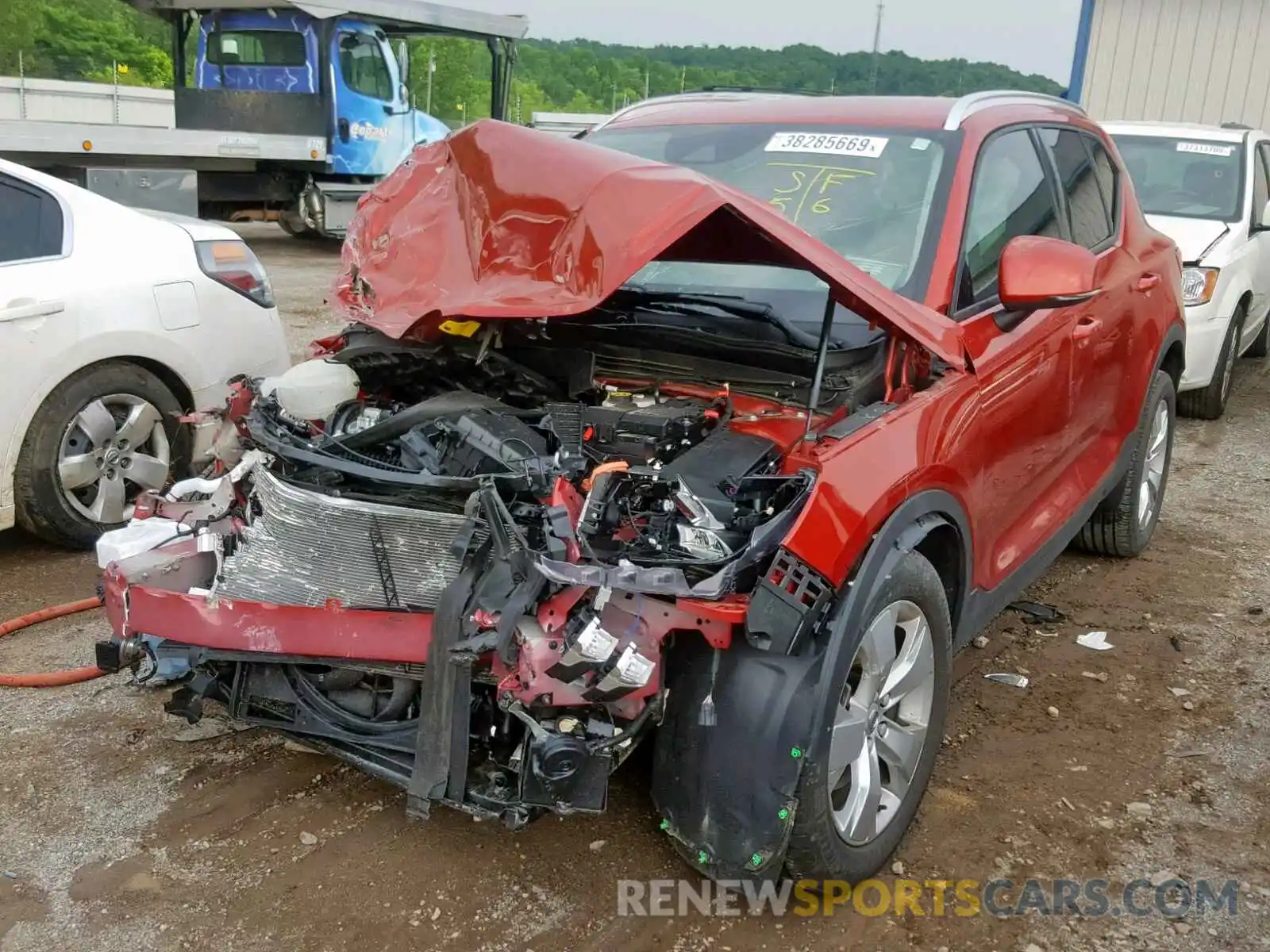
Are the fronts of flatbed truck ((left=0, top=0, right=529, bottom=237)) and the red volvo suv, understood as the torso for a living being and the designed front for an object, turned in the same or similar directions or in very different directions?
very different directions

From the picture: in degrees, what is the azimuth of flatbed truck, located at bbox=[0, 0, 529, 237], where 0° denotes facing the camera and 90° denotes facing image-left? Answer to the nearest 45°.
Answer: approximately 225°

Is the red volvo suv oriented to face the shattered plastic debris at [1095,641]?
no

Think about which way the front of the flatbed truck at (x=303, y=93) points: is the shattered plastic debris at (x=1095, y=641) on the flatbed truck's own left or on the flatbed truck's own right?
on the flatbed truck's own right

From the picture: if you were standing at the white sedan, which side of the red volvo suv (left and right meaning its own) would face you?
right

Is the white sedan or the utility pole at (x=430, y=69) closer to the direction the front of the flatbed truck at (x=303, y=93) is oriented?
the utility pole

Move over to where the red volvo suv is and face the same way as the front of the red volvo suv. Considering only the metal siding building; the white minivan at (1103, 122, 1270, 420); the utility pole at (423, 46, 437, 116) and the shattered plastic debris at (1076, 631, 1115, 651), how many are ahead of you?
0

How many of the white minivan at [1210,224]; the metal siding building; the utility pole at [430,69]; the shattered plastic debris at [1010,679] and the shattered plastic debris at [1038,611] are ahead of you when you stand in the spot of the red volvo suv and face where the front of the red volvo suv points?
0

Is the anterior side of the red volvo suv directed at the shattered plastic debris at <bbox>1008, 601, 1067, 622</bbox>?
no

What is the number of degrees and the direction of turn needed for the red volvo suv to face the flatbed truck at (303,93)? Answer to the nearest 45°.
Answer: approximately 135° to its right

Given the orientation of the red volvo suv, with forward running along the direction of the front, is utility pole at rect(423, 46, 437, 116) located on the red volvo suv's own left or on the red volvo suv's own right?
on the red volvo suv's own right

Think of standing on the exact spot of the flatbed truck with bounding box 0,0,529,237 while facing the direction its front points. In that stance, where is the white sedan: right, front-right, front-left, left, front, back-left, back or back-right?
back-right

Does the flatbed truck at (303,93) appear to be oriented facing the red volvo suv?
no

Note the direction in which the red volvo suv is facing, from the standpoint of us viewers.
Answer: facing the viewer and to the left of the viewer
